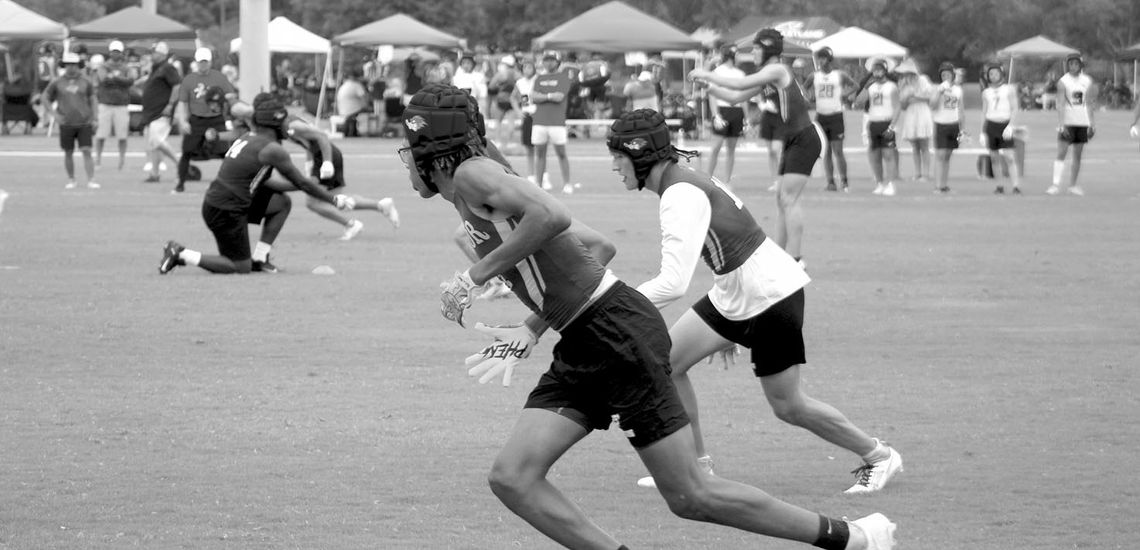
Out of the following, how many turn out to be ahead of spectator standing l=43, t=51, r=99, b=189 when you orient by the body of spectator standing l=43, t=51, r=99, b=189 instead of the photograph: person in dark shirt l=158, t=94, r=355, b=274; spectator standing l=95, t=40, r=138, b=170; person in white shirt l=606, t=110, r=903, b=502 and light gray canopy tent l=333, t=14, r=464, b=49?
2

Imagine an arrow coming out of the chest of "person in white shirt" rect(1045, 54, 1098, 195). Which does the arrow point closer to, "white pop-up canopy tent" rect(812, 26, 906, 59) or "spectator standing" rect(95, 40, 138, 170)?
the spectator standing

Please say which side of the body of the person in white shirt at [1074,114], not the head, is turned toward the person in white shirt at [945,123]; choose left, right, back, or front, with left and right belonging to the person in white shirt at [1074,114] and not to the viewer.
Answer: right

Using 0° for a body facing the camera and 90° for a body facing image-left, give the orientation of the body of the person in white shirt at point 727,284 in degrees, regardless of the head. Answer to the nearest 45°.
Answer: approximately 90°

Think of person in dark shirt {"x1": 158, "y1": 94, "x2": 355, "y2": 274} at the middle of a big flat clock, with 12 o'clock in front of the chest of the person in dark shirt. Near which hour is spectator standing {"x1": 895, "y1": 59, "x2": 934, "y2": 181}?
The spectator standing is roughly at 12 o'clock from the person in dark shirt.

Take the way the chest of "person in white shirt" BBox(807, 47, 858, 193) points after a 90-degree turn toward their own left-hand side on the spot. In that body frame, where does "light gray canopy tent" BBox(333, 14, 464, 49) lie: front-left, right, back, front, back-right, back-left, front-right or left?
back-left

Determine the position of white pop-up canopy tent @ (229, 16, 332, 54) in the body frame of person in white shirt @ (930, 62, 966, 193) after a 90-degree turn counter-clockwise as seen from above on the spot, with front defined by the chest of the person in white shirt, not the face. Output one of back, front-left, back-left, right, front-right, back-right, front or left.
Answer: back-left

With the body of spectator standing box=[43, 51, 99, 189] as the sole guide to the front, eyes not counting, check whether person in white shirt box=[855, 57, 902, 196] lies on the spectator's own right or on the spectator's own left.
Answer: on the spectator's own left

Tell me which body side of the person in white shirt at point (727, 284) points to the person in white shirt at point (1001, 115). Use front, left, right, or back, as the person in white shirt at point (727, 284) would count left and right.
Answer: right

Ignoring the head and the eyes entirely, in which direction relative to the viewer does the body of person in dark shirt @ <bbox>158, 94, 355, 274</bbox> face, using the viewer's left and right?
facing away from the viewer and to the right of the viewer
